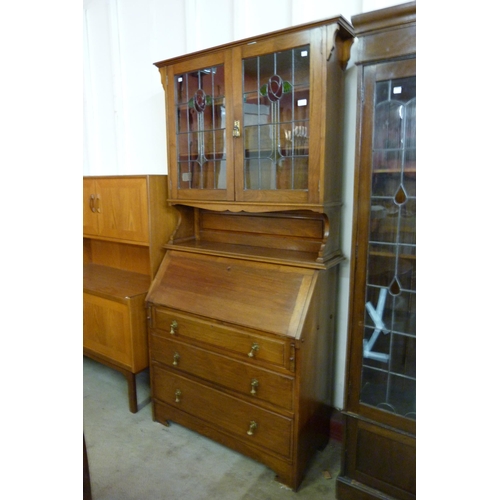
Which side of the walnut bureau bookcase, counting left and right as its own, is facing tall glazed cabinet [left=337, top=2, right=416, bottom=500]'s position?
left

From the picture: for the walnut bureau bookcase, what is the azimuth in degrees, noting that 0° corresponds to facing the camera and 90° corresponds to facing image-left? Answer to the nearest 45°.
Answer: approximately 45°

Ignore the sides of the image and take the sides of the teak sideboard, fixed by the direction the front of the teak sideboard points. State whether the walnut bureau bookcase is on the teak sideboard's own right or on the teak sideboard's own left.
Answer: on the teak sideboard's own left

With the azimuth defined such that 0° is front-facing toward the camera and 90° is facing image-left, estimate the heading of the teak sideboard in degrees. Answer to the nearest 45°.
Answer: approximately 45°

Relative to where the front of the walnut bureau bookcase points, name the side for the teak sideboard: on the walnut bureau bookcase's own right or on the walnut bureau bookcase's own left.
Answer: on the walnut bureau bookcase's own right
